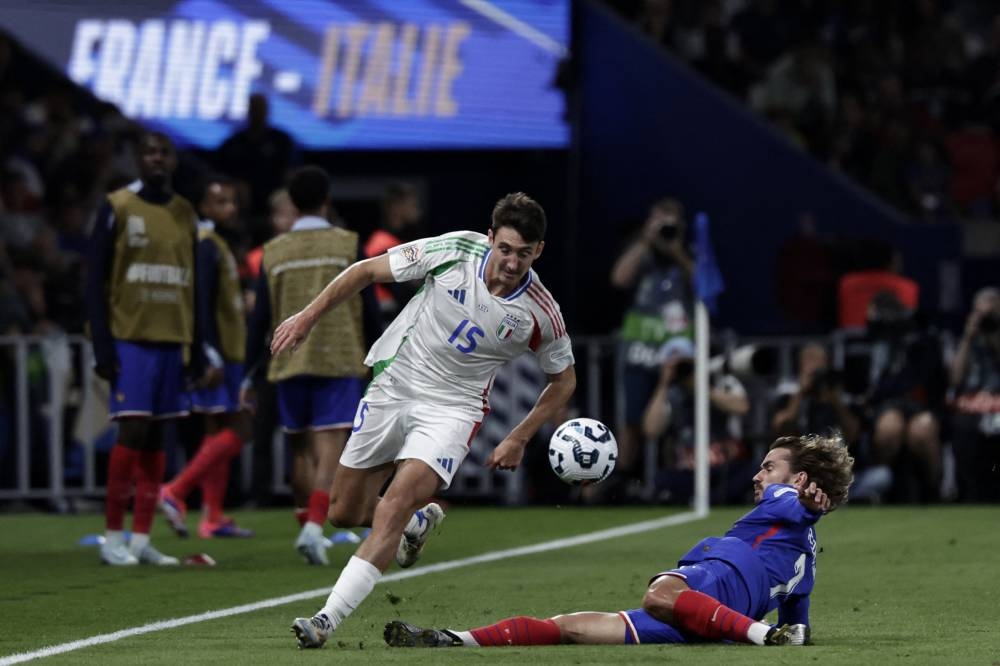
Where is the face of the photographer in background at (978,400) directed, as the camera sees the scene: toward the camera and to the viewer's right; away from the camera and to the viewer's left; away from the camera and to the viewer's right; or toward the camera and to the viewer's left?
toward the camera and to the viewer's left

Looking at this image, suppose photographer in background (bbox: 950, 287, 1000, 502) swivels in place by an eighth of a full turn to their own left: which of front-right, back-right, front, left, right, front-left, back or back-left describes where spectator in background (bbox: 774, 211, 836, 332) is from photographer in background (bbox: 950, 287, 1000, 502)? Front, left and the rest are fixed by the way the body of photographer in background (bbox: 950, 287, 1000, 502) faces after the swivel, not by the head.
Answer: back

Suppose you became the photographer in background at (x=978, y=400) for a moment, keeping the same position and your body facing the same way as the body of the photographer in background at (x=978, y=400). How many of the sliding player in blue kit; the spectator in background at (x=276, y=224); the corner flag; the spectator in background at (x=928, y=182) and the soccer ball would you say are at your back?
1

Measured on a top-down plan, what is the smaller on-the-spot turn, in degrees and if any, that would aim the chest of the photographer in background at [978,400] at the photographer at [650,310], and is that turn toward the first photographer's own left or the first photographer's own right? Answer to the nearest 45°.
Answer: approximately 90° to the first photographer's own right

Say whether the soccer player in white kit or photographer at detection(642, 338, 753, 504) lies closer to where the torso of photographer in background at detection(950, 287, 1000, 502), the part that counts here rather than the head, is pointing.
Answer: the soccer player in white kit

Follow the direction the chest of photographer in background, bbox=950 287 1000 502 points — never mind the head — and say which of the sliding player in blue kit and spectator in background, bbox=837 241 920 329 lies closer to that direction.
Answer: the sliding player in blue kit

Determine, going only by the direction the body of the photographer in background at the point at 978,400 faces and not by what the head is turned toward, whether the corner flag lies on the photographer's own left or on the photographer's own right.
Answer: on the photographer's own right

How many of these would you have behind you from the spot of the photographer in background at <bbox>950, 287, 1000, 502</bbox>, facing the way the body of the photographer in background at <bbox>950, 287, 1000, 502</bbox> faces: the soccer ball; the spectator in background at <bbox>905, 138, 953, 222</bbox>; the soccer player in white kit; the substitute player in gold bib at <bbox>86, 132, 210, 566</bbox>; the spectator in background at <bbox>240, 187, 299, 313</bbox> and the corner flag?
1

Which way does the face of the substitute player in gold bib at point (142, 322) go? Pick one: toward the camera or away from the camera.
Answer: toward the camera

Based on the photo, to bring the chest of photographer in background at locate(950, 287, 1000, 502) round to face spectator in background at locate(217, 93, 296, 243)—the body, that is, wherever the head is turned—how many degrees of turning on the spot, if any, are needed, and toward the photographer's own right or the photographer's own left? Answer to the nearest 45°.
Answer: approximately 90° to the photographer's own right

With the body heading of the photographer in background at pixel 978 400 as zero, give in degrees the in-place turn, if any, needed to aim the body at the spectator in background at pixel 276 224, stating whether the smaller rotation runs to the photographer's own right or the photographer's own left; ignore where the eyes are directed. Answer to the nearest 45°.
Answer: approximately 45° to the photographer's own right

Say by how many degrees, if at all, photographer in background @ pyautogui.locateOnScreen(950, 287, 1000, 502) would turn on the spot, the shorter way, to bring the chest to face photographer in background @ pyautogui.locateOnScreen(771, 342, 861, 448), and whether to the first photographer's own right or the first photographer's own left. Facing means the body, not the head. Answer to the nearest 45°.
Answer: approximately 45° to the first photographer's own right

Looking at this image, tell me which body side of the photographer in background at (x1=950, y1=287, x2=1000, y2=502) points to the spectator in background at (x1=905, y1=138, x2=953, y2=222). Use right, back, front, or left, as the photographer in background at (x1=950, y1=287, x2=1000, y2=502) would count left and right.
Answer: back

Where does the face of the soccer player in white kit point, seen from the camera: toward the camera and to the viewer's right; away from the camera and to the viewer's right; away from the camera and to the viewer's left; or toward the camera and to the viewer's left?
toward the camera and to the viewer's right

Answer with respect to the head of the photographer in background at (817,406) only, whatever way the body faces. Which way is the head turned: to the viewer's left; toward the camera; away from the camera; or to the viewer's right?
toward the camera

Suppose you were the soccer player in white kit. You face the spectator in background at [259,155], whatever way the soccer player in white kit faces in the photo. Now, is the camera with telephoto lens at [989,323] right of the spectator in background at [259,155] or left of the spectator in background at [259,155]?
right

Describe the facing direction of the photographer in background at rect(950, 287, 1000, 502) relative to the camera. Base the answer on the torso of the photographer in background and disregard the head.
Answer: toward the camera
